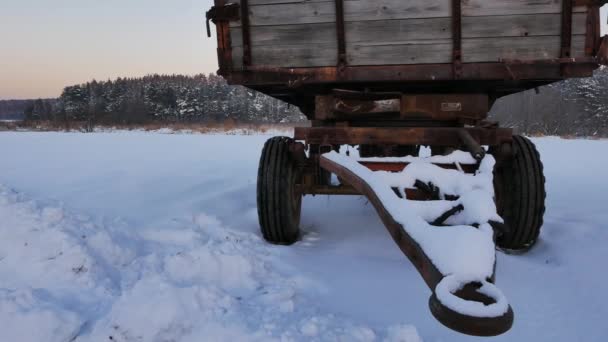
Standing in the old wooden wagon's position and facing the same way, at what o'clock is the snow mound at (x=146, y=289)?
The snow mound is roughly at 2 o'clock from the old wooden wagon.

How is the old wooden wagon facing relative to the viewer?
toward the camera
